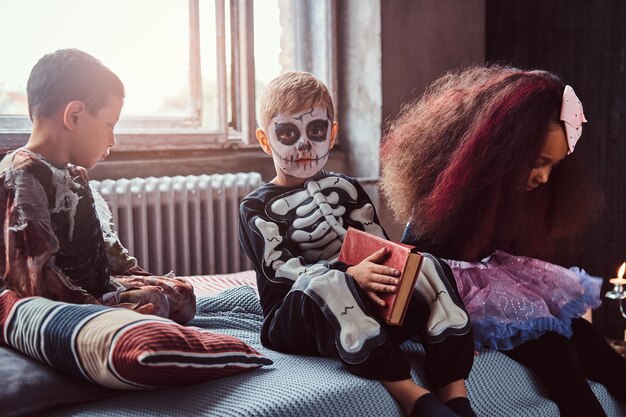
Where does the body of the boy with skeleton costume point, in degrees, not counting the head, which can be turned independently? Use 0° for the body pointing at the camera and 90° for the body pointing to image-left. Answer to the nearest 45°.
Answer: approximately 315°

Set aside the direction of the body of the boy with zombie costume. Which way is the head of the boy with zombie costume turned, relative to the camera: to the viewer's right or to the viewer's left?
to the viewer's right
